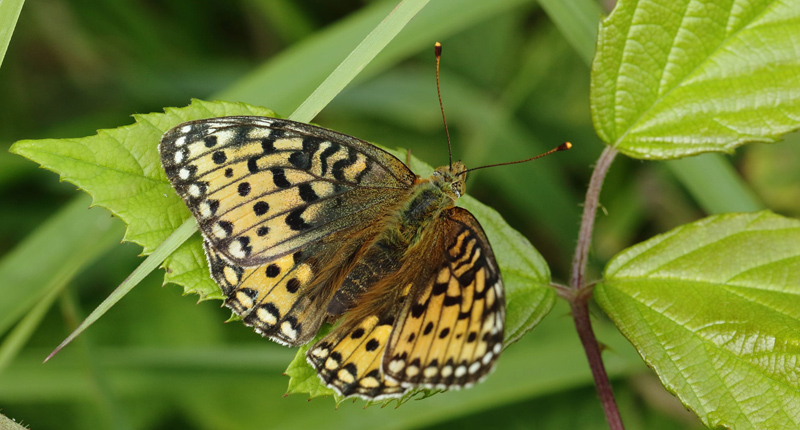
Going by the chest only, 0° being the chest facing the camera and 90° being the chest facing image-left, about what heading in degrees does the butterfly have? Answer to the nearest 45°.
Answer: approximately 225°

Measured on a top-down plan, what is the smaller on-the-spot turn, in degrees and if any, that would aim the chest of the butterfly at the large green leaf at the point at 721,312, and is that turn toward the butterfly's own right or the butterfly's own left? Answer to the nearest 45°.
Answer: approximately 45° to the butterfly's own right
